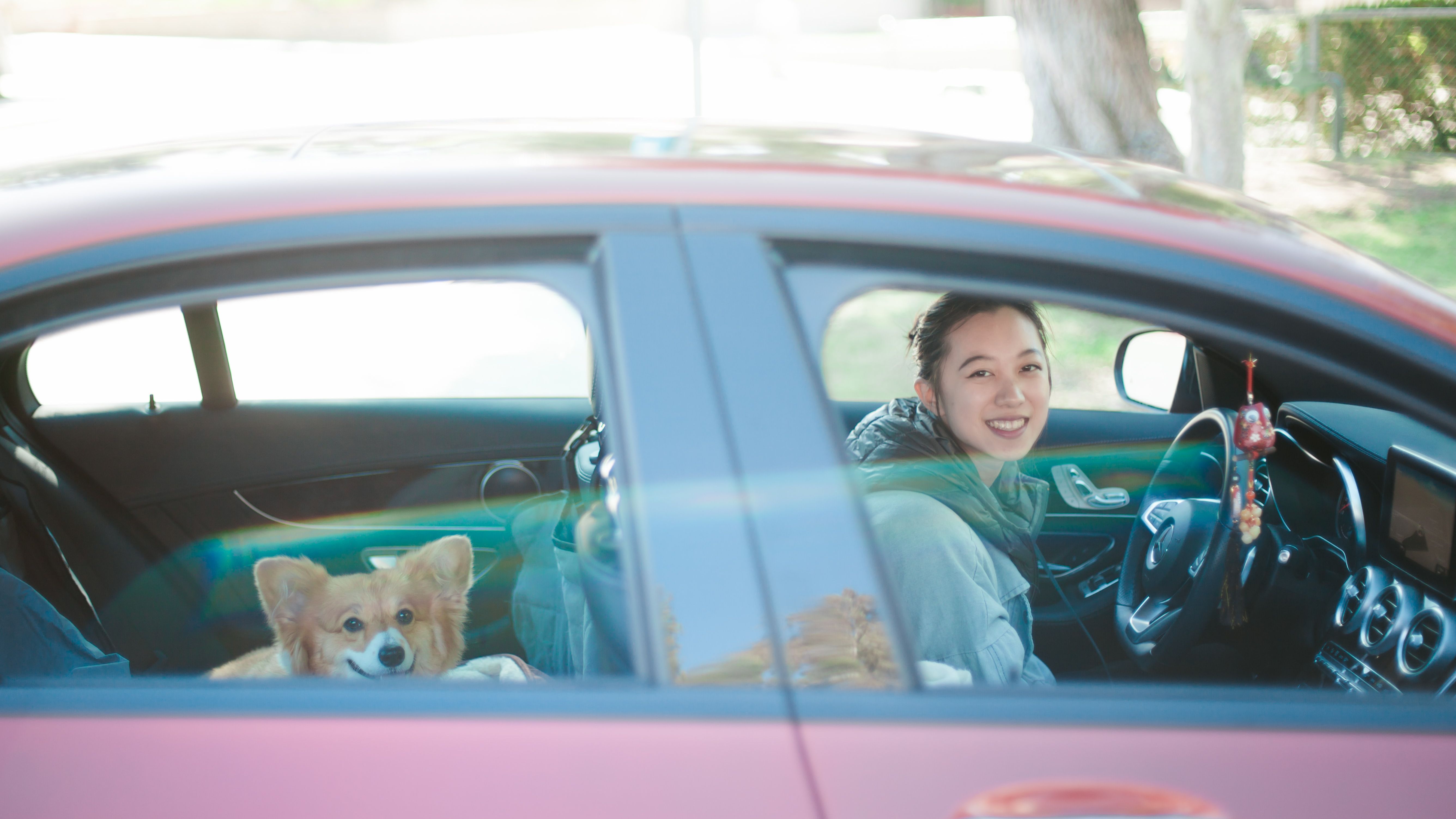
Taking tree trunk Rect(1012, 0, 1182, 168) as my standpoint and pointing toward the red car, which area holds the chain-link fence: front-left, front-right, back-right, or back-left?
back-left

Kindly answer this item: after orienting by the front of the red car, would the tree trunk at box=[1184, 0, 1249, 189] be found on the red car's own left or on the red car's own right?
on the red car's own left

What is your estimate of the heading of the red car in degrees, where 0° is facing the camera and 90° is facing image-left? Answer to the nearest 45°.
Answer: approximately 270°

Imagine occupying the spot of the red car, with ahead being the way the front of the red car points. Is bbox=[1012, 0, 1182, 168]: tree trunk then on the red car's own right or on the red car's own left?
on the red car's own left

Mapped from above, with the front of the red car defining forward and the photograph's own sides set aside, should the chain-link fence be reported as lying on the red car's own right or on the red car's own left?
on the red car's own left
